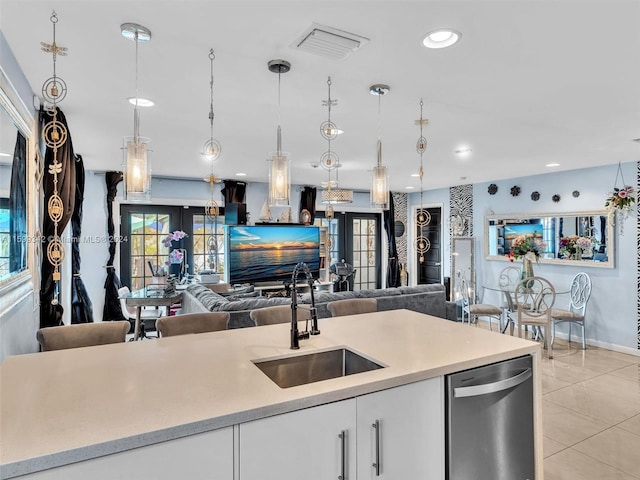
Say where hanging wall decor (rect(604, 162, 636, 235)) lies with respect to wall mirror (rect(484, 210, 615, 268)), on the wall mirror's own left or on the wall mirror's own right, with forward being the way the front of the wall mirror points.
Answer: on the wall mirror's own left

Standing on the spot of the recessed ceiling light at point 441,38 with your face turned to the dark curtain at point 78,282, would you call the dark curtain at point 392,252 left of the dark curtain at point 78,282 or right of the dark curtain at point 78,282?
right

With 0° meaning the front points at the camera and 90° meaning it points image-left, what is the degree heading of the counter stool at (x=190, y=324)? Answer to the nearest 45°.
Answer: approximately 0°

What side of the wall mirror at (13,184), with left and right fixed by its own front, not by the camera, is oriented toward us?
right

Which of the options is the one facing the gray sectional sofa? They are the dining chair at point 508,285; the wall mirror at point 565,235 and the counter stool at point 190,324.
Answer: the wall mirror

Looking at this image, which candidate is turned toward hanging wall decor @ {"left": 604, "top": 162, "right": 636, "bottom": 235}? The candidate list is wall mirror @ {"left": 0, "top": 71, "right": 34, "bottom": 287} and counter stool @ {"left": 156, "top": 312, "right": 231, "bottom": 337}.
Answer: the wall mirror

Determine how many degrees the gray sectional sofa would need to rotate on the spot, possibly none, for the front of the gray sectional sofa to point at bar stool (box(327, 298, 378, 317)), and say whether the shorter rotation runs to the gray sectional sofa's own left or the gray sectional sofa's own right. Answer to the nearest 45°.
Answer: approximately 180°

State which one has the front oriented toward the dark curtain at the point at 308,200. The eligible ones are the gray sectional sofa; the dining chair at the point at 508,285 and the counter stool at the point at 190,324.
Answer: the gray sectional sofa

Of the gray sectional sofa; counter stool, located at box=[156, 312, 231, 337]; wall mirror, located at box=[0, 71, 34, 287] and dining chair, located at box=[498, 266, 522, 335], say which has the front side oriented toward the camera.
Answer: counter stool, located at box=[156, 312, 231, 337]

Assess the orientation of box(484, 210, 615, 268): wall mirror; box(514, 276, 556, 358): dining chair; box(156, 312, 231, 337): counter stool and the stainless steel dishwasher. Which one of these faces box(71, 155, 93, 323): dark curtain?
the wall mirror

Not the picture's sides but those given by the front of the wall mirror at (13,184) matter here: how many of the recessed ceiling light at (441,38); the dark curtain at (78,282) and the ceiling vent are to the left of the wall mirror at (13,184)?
1
